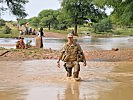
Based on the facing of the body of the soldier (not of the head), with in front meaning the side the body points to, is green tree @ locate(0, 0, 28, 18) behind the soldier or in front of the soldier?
behind

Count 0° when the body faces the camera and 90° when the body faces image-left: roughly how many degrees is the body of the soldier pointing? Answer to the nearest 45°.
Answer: approximately 0°
